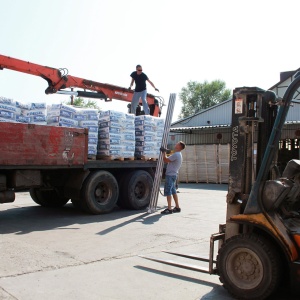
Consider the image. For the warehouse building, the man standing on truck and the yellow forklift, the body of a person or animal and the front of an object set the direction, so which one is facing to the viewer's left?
the yellow forklift

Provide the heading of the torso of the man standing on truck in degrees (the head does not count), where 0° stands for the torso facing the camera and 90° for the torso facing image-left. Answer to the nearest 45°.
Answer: approximately 0°

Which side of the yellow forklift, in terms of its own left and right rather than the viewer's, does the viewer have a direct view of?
left

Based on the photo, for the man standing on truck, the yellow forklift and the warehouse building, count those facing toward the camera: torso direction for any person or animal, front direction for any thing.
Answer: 2

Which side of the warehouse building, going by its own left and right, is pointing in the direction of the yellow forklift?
front

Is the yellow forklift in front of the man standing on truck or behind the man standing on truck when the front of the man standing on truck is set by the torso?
in front

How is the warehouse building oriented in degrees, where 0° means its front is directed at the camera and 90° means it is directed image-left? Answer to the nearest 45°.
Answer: approximately 0°

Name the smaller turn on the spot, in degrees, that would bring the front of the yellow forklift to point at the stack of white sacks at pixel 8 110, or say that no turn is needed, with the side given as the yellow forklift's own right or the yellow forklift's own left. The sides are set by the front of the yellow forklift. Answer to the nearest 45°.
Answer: approximately 45° to the yellow forklift's own right

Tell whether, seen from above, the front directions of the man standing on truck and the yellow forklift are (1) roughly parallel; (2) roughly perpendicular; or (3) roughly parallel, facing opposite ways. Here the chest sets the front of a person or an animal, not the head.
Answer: roughly perpendicular

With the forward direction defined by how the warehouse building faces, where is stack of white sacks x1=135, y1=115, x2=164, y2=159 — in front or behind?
in front

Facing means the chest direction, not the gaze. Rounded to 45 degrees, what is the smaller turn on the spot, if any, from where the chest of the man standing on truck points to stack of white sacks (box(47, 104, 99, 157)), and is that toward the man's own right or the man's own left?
approximately 45° to the man's own right

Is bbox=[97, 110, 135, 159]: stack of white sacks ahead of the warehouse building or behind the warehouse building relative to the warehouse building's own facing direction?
ahead
